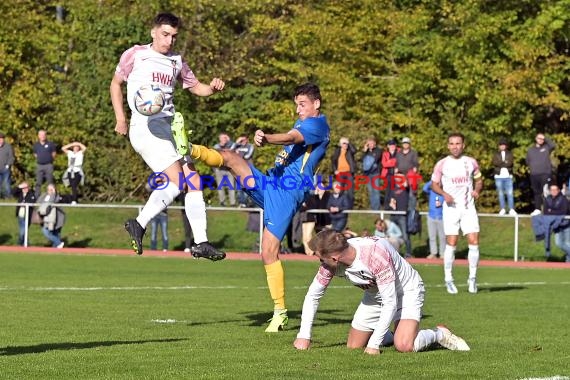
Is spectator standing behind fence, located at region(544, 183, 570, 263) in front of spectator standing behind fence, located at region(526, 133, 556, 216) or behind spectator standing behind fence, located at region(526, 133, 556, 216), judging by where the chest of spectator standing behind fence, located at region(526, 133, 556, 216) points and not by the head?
in front

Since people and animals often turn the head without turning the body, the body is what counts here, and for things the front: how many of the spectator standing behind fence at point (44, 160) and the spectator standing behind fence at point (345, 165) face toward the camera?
2

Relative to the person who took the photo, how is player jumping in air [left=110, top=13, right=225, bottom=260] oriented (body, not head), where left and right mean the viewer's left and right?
facing the viewer and to the right of the viewer

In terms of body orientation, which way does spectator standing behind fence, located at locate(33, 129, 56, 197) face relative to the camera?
toward the camera

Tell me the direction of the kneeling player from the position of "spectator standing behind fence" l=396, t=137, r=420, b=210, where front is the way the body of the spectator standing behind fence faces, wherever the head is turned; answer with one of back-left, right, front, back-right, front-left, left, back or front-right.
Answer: front

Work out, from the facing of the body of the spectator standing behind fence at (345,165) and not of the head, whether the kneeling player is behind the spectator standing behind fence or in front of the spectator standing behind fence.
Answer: in front

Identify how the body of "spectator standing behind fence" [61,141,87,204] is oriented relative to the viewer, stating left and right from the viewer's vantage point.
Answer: facing the viewer

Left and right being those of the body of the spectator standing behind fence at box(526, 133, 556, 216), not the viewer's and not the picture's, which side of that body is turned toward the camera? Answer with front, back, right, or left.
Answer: front

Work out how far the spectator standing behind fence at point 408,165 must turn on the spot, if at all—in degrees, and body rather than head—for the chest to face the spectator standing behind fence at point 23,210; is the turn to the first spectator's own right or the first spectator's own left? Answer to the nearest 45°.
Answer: approximately 90° to the first spectator's own right

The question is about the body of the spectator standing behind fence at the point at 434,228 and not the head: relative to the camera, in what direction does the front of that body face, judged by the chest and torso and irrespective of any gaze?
toward the camera

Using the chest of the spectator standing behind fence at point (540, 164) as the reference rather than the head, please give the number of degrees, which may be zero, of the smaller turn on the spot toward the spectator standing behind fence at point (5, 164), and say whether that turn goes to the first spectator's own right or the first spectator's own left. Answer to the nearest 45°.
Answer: approximately 90° to the first spectator's own right

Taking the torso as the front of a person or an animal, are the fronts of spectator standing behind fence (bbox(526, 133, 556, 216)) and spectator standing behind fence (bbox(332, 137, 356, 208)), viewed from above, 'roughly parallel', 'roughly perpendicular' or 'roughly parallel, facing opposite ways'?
roughly parallel
